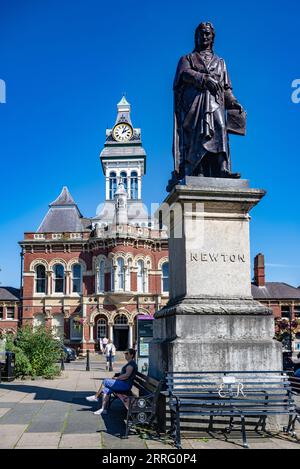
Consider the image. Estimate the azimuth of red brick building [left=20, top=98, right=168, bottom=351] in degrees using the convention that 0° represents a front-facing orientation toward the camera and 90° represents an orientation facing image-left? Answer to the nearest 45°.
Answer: approximately 0°

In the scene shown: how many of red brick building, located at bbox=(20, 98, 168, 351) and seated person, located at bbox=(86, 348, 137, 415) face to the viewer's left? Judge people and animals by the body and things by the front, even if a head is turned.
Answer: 1

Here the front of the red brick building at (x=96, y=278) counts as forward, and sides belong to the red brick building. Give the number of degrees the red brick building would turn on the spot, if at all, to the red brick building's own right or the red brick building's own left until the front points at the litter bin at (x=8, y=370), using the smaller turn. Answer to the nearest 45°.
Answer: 0° — it already faces it

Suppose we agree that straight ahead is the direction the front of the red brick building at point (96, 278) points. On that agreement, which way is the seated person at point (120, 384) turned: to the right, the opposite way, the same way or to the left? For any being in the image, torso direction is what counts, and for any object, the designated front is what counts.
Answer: to the right

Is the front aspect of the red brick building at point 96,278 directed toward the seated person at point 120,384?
yes

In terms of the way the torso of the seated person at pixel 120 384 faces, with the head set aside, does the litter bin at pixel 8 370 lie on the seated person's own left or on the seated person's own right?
on the seated person's own right

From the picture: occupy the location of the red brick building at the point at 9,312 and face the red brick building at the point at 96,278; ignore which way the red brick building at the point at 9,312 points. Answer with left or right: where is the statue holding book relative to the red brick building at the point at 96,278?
right

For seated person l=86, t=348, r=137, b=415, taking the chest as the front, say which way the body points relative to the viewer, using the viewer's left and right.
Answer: facing to the left of the viewer

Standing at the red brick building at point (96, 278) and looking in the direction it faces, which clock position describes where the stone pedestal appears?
The stone pedestal is roughly at 12 o'clock from the red brick building.

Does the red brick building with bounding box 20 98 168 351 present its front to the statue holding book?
yes

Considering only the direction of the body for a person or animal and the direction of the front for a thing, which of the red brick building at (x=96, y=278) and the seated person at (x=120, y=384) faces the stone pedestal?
the red brick building
